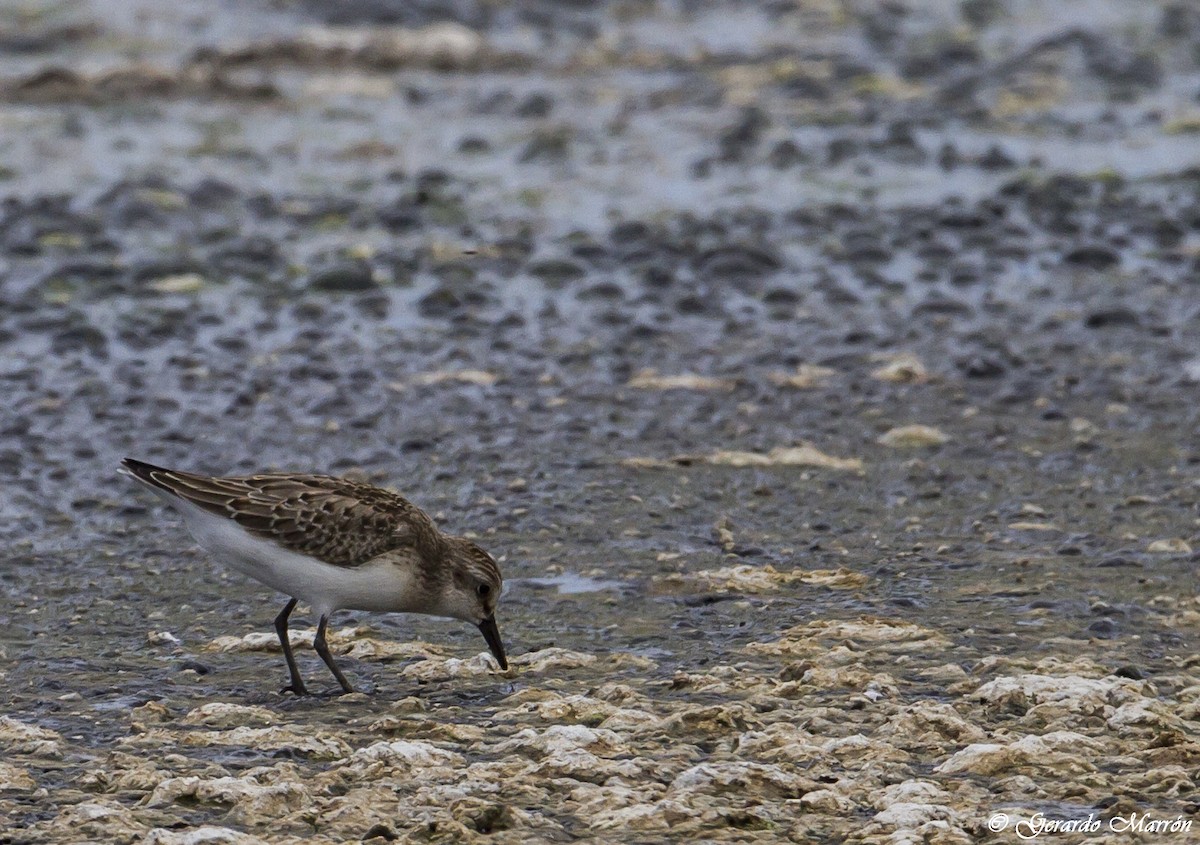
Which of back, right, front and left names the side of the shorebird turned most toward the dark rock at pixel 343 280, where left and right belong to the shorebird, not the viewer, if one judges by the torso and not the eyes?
left

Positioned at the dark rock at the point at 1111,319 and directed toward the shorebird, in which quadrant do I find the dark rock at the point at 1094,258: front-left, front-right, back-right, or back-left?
back-right

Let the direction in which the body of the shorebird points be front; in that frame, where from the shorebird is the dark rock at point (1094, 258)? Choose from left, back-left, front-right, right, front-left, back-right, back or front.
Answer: front-left

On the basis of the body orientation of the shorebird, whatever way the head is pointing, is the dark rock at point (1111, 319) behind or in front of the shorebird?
in front

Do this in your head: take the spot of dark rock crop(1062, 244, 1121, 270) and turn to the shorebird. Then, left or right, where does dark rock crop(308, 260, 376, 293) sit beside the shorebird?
right

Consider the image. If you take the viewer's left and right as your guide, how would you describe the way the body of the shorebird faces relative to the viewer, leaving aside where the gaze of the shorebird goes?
facing to the right of the viewer
